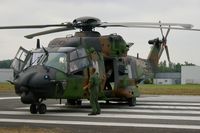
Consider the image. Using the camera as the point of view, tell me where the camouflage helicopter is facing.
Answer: facing the viewer and to the left of the viewer
